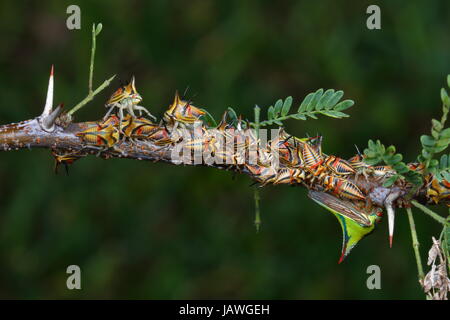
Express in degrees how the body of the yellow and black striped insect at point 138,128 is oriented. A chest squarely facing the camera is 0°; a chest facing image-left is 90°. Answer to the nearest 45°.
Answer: approximately 90°

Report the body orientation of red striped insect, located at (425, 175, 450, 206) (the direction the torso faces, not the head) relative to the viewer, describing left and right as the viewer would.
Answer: facing to the left of the viewer
